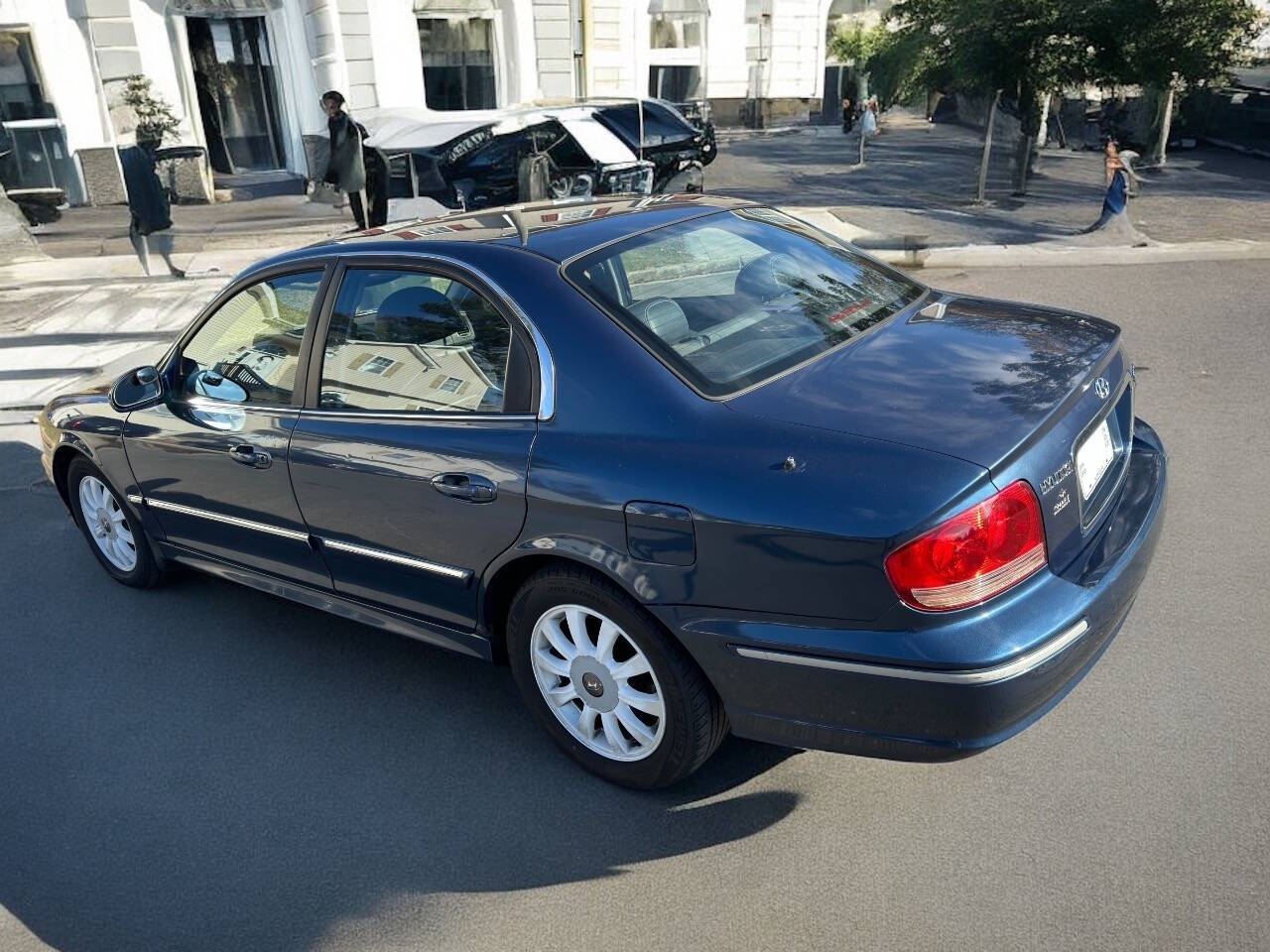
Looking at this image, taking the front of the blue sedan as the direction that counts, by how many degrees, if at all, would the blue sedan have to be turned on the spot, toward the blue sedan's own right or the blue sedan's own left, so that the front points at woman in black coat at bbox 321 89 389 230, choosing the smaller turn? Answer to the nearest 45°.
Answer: approximately 45° to the blue sedan's own right

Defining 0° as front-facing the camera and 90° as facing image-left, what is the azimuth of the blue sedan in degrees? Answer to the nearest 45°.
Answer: approximately 135°

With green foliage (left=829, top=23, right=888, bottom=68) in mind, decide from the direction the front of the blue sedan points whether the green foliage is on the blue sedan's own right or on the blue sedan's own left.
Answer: on the blue sedan's own right

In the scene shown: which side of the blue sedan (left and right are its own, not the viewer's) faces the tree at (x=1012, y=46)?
right
